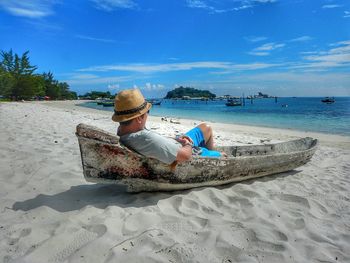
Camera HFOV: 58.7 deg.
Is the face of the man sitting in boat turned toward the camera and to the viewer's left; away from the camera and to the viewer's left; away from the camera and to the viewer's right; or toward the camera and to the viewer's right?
away from the camera and to the viewer's right

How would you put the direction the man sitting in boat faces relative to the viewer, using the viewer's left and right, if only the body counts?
facing away from the viewer and to the right of the viewer
